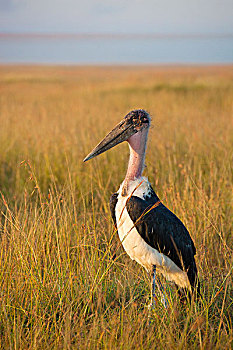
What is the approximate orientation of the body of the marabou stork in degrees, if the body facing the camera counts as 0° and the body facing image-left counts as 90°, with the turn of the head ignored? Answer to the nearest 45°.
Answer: approximately 45°
